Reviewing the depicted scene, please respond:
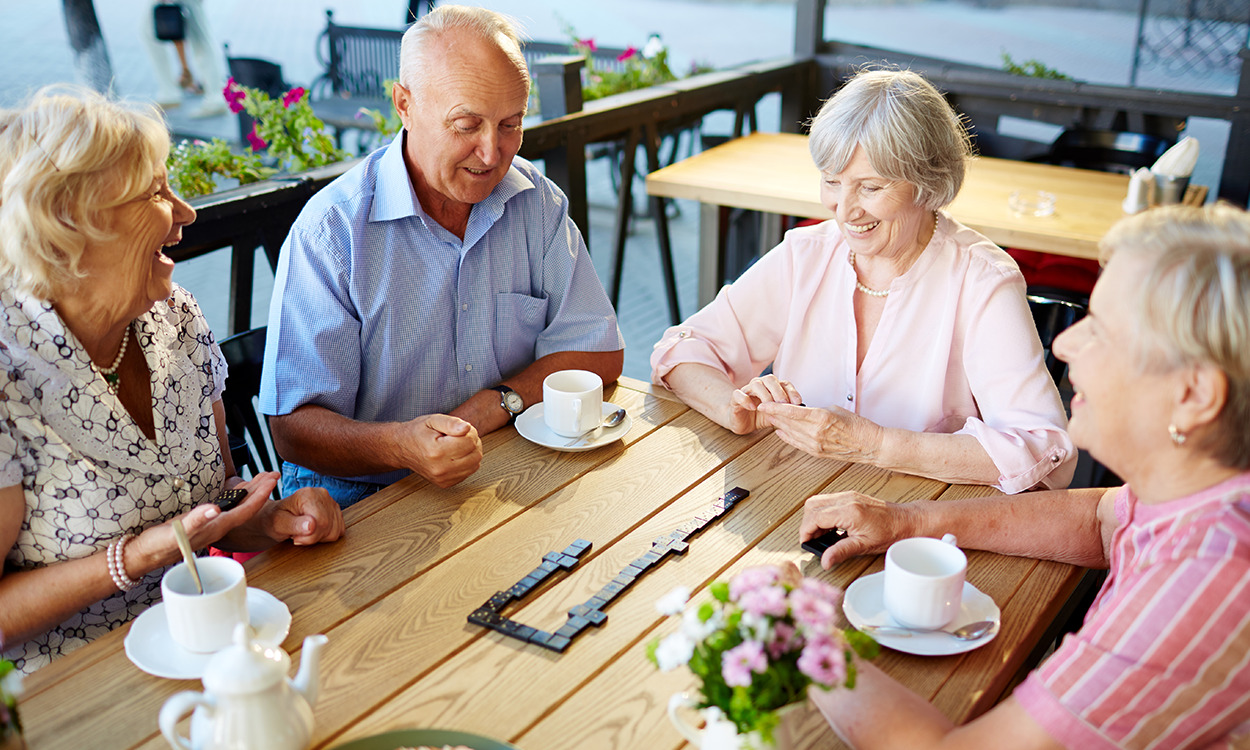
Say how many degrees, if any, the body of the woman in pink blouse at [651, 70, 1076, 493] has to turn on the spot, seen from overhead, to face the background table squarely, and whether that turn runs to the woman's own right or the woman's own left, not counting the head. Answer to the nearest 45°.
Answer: approximately 135° to the woman's own right

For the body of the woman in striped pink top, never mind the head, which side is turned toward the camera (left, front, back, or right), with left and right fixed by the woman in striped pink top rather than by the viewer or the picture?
left

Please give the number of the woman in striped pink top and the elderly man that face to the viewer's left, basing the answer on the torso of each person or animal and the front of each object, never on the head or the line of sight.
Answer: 1

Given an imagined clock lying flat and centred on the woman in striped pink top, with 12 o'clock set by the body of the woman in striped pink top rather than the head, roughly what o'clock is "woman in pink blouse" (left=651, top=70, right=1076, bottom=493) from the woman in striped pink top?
The woman in pink blouse is roughly at 2 o'clock from the woman in striped pink top.

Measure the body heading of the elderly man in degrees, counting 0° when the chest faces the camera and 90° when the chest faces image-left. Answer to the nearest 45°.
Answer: approximately 315°

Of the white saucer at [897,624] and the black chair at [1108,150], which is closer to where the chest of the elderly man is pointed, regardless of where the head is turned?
the white saucer

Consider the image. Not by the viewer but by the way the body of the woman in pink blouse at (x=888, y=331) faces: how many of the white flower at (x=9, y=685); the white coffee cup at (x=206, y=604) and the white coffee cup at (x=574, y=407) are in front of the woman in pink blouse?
3

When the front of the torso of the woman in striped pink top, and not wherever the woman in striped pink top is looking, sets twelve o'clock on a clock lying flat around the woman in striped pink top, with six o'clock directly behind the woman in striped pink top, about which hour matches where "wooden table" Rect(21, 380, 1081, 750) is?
The wooden table is roughly at 12 o'clock from the woman in striped pink top.

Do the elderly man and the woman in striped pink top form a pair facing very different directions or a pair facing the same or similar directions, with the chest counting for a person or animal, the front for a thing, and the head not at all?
very different directions

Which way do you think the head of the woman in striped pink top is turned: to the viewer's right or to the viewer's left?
to the viewer's left
